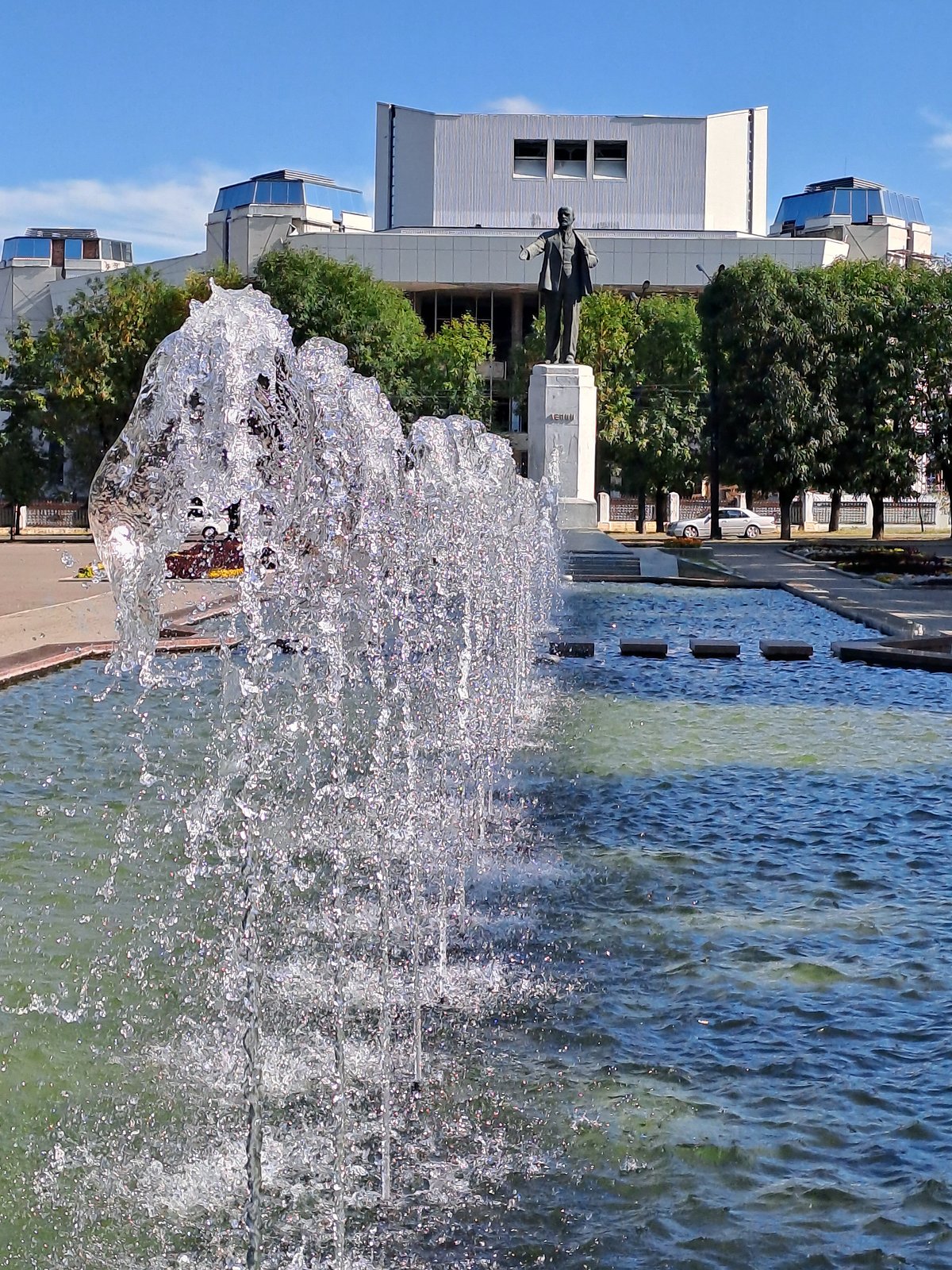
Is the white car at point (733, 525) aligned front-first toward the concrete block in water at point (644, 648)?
no

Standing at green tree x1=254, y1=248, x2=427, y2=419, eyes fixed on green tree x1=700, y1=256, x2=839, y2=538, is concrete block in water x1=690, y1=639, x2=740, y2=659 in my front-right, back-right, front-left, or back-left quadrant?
front-right

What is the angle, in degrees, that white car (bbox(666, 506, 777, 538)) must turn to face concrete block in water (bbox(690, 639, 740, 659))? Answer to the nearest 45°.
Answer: approximately 90° to its left

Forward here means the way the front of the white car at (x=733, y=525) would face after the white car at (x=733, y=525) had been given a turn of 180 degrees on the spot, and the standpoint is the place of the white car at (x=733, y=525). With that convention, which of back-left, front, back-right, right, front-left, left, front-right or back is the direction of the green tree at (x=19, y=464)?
back

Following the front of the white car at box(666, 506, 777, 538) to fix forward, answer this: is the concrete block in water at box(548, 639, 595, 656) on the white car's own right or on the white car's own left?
on the white car's own left

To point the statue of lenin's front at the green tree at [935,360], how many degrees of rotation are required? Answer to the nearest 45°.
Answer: approximately 135° to its left

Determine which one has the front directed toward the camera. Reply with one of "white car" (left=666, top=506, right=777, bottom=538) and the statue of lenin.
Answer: the statue of lenin

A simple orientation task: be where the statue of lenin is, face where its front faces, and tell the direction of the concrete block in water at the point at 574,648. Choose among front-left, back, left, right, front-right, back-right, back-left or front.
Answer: front

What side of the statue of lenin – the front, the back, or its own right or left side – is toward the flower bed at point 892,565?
left

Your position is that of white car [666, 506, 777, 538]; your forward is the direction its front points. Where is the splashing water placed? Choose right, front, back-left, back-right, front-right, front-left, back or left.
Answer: left

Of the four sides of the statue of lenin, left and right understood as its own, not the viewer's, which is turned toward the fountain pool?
front

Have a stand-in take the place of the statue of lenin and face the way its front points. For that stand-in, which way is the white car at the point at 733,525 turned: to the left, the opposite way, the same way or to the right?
to the right

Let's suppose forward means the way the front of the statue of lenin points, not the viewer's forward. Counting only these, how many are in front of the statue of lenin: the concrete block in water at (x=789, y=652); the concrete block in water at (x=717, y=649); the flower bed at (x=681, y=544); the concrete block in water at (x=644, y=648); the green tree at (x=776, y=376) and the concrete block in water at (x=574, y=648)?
4

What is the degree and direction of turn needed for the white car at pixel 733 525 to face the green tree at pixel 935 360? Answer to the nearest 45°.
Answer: approximately 135° to its left

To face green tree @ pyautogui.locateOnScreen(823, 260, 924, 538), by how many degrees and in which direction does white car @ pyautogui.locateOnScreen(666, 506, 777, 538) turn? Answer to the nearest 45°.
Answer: approximately 135° to its left

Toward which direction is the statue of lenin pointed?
toward the camera

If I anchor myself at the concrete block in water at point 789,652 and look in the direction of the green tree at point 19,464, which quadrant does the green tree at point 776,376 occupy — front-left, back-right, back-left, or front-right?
front-right

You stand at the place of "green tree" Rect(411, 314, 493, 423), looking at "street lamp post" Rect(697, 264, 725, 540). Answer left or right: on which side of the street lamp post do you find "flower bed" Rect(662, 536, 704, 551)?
right

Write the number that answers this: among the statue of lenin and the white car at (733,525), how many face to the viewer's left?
1

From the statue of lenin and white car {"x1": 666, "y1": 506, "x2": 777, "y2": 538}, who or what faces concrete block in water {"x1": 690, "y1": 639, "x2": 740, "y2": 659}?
the statue of lenin

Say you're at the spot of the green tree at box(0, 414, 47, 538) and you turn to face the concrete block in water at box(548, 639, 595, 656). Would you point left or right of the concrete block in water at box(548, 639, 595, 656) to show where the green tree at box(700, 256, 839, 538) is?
left

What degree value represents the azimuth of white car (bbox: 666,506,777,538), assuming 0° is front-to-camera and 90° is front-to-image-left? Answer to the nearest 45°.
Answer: approximately 90°
